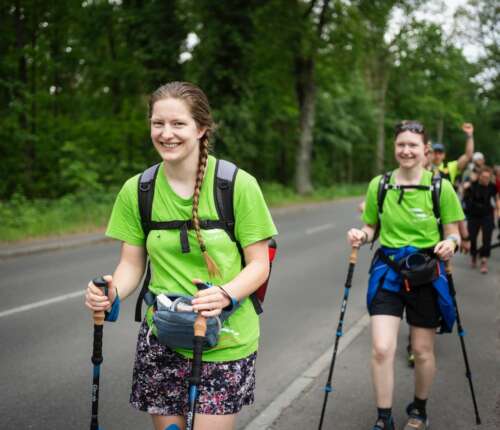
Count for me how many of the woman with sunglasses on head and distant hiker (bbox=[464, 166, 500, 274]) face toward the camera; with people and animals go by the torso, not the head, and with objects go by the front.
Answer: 2

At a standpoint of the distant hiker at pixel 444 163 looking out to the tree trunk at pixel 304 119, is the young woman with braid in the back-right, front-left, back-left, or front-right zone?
back-left

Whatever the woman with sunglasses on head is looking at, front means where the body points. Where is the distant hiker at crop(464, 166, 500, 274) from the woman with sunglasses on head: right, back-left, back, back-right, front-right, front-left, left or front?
back

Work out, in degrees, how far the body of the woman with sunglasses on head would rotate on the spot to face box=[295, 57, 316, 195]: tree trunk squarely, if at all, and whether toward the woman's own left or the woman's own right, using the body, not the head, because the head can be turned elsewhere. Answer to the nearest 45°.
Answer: approximately 180°

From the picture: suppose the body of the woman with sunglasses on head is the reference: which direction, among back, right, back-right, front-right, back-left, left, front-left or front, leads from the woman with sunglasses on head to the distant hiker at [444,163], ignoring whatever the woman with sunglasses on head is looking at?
back

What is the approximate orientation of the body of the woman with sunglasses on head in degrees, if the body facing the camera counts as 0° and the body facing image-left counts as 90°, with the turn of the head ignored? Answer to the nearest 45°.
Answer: approximately 0°

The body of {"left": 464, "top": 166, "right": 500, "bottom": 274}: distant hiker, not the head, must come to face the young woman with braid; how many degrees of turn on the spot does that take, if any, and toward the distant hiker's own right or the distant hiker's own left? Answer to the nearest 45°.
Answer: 0° — they already face them

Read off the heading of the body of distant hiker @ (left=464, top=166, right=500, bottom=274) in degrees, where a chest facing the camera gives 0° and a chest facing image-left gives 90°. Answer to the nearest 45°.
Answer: approximately 0°

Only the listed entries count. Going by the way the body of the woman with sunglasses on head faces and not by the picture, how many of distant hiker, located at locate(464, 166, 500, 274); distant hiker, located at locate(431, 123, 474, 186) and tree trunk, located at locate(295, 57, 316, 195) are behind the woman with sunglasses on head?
3

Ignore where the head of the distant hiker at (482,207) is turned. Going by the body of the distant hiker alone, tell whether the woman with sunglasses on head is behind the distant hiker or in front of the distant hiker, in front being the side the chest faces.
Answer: in front
